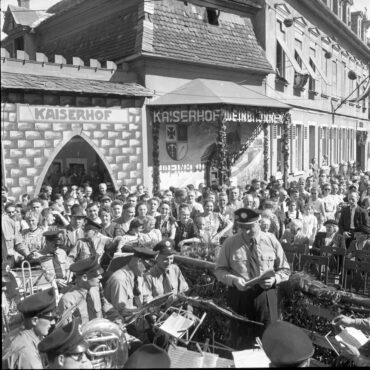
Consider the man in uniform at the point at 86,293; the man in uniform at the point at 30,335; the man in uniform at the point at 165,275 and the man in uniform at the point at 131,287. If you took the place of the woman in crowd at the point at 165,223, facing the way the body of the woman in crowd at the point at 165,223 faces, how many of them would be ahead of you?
4

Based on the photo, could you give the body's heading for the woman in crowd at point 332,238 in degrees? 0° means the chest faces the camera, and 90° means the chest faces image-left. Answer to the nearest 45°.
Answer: approximately 45°

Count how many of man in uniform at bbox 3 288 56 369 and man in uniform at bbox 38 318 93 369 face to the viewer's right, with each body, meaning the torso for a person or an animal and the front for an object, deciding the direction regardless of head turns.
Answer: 2

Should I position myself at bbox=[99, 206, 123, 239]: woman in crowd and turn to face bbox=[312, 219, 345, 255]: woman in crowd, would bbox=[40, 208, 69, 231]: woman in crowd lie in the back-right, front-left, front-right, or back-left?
back-left

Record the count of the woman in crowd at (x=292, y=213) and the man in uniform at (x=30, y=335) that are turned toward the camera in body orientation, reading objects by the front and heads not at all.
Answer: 1

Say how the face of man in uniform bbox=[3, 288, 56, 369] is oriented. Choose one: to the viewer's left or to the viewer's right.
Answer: to the viewer's right

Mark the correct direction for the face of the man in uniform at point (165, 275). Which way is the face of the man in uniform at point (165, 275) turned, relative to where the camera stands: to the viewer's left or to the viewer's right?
to the viewer's right

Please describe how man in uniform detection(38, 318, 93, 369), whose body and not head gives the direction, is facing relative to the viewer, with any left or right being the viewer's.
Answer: facing to the right of the viewer

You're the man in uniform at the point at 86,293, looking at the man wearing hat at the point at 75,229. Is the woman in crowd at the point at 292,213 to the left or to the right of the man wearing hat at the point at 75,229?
right

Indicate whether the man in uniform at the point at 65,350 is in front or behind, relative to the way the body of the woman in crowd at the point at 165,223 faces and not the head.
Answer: in front

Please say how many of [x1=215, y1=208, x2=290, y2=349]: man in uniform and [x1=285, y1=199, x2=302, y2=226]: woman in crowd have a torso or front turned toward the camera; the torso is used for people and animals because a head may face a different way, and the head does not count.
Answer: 2

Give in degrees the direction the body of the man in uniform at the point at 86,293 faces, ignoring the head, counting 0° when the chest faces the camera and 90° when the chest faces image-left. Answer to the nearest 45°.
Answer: approximately 315°

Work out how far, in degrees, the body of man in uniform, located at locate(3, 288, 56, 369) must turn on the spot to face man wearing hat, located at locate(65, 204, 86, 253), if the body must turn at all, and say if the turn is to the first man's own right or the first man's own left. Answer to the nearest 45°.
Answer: approximately 90° to the first man's own left
